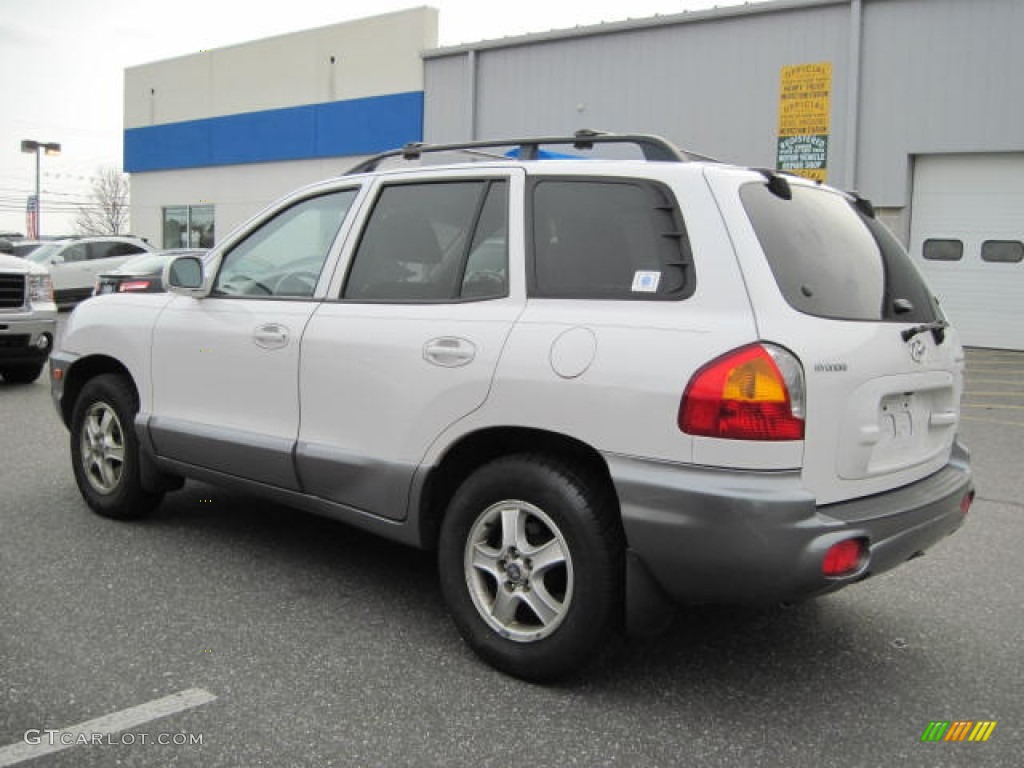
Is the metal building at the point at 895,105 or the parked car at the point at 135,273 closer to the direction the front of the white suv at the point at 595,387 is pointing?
the parked car

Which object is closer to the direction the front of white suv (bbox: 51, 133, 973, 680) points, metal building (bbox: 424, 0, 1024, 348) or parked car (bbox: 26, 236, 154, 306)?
the parked car

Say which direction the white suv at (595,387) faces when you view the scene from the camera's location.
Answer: facing away from the viewer and to the left of the viewer
